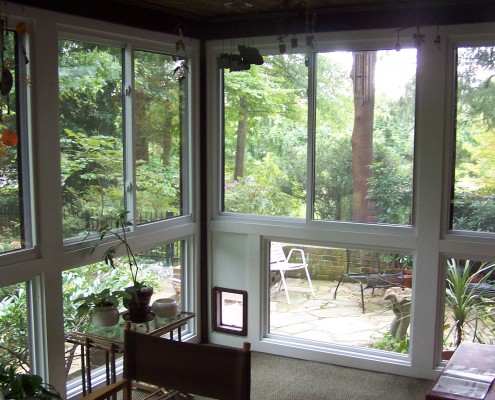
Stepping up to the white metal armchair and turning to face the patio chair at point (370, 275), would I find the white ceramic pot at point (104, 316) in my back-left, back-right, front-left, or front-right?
back-right

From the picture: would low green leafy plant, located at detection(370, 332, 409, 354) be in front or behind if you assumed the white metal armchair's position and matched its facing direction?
in front

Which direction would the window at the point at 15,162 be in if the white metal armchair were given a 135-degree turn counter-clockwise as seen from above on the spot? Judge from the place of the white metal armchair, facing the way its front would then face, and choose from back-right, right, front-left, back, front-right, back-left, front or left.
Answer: back-left

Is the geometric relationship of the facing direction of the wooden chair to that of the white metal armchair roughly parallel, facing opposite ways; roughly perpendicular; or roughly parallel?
roughly perpendicular

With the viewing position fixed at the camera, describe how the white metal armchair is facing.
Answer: facing the viewer and to the right of the viewer

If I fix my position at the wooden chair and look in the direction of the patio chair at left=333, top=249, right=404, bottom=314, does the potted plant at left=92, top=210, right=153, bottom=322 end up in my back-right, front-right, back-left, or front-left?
front-left

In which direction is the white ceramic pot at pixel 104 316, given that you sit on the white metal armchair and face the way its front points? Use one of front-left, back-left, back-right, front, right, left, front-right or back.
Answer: right
